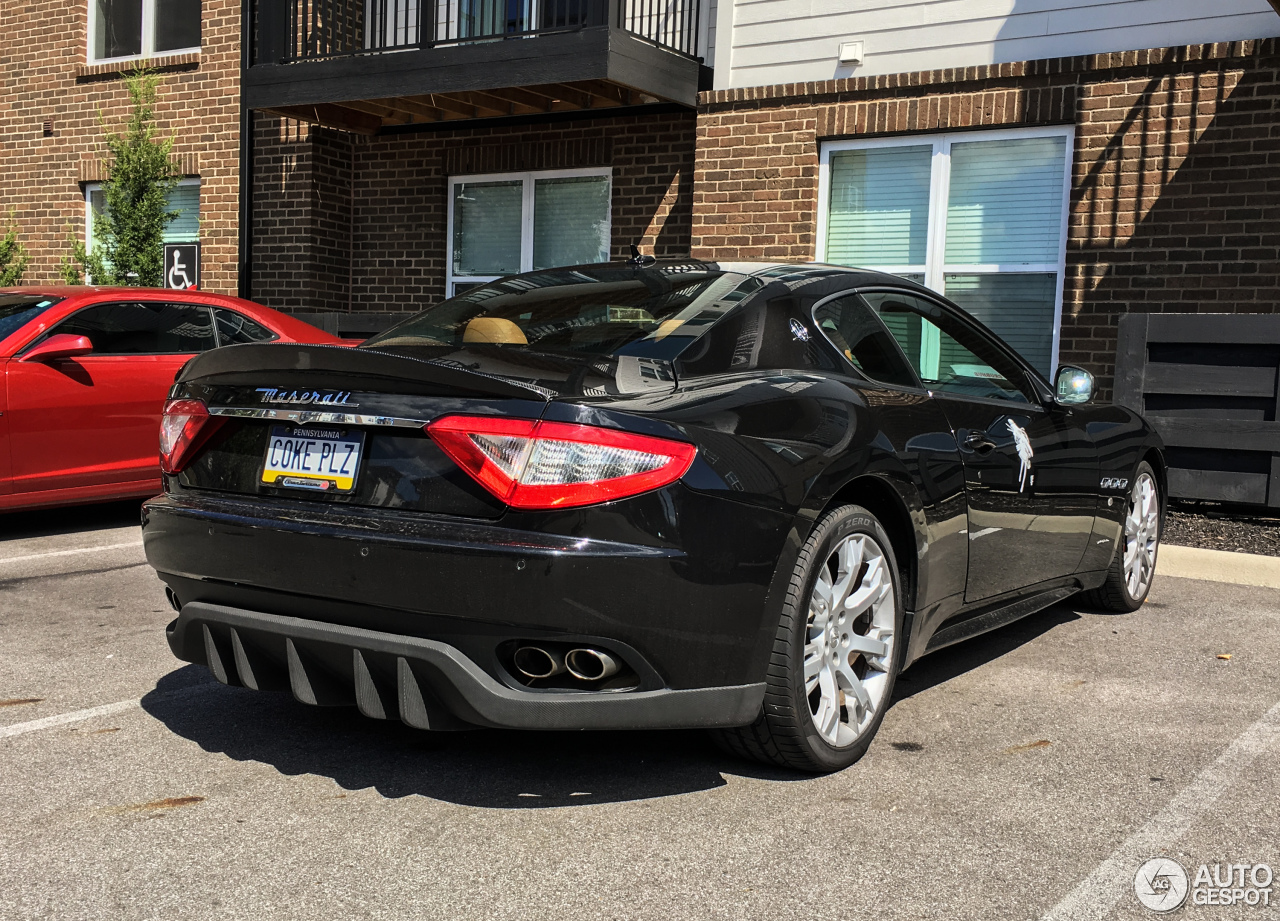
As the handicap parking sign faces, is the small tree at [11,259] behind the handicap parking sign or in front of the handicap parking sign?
behind

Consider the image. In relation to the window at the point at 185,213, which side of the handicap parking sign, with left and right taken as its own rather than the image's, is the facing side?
back

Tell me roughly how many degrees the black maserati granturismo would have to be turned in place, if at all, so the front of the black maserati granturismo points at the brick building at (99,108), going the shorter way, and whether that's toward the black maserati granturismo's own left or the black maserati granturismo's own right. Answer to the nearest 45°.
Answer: approximately 90° to the black maserati granturismo's own left

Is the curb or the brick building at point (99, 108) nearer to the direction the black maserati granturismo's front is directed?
the curb

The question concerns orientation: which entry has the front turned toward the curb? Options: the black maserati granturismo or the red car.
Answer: the black maserati granturismo

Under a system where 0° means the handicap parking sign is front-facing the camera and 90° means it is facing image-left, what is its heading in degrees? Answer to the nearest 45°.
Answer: approximately 0°

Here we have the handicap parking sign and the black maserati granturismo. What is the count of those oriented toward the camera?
1

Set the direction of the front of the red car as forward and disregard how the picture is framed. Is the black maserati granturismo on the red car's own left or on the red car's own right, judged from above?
on the red car's own left

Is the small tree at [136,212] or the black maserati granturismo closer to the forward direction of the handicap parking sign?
the black maserati granturismo

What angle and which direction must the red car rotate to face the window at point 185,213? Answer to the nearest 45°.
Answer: approximately 135° to its right

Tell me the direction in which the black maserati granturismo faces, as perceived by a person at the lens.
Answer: facing away from the viewer and to the right of the viewer

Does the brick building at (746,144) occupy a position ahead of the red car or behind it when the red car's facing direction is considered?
behind

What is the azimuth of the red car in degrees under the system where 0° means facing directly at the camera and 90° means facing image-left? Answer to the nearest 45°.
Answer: approximately 45°

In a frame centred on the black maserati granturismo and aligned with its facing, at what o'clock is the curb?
The curb is roughly at 12 o'clock from the black maserati granturismo.
